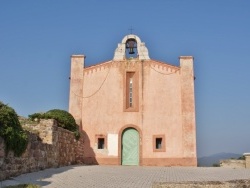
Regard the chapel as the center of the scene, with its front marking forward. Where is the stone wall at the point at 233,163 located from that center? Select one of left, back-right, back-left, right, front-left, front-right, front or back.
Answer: left

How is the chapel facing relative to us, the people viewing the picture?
facing the viewer

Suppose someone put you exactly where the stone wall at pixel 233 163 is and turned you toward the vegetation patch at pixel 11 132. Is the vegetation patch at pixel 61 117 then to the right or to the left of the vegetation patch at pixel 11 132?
right

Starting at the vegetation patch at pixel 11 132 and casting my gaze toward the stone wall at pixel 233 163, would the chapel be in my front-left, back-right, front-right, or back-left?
front-left
